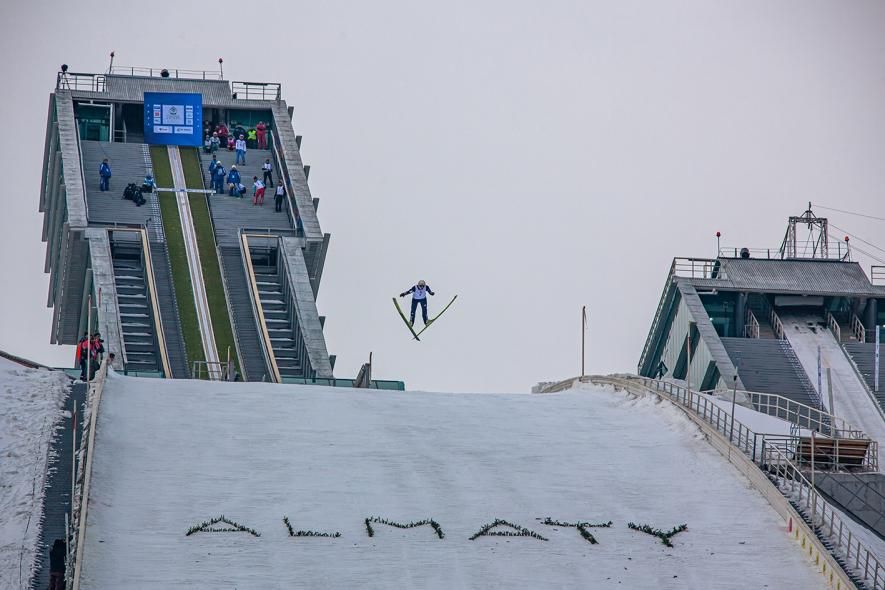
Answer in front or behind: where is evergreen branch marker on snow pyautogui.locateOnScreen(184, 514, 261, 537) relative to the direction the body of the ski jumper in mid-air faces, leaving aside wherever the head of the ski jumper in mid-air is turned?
in front

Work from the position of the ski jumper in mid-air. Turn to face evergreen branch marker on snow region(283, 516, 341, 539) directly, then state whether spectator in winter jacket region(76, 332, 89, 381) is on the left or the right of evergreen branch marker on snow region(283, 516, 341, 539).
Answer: right

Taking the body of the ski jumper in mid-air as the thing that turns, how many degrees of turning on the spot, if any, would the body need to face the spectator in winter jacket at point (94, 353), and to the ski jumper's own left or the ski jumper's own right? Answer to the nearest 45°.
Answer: approximately 45° to the ski jumper's own right

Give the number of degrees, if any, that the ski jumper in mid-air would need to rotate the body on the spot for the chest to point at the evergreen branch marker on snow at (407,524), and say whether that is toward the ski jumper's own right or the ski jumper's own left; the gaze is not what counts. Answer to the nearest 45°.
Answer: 0° — they already face it

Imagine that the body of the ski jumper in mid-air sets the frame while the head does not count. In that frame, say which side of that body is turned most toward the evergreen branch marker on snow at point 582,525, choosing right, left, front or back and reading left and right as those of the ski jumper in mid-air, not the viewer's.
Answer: front

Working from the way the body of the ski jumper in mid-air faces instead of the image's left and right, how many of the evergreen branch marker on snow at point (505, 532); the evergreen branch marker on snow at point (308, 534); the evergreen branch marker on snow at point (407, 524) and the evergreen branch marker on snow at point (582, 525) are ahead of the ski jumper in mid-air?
4

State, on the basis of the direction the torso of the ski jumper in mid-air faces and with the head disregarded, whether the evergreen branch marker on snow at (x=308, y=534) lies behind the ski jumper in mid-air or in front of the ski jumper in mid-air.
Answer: in front

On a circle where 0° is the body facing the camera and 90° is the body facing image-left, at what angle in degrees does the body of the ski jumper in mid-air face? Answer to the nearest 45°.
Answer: approximately 0°
